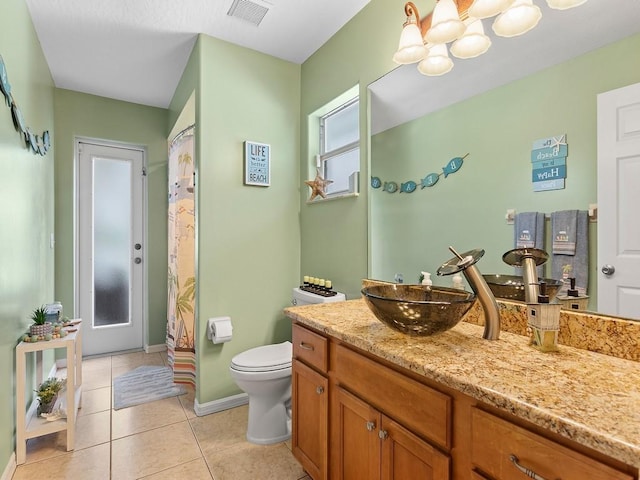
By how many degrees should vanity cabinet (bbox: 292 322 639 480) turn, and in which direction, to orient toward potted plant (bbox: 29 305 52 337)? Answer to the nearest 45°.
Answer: approximately 45° to its right

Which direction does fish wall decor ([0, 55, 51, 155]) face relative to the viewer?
to the viewer's right

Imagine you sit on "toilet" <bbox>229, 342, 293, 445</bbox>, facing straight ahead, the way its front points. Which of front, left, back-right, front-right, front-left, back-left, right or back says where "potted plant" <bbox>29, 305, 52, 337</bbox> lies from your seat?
front-right

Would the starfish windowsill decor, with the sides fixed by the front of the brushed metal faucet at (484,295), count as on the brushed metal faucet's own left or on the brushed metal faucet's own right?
on the brushed metal faucet's own right

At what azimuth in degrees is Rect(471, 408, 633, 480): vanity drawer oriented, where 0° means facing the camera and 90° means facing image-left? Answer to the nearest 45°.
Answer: approximately 45°

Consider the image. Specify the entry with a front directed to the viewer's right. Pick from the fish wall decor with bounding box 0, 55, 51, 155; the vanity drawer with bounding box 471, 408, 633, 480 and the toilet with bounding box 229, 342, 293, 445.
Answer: the fish wall decor

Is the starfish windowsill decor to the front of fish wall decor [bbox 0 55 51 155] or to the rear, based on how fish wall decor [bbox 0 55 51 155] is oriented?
to the front

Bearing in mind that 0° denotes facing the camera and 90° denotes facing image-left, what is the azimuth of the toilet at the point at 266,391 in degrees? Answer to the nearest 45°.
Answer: approximately 45°

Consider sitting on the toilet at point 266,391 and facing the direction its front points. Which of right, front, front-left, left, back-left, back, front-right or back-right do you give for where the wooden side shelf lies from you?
front-right
